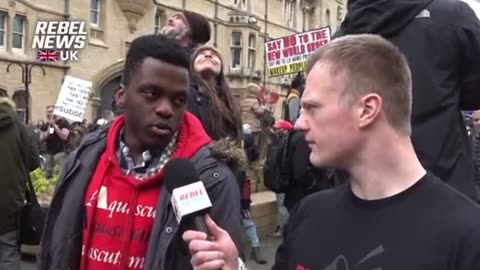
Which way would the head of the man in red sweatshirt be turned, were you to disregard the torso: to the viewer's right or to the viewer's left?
to the viewer's right

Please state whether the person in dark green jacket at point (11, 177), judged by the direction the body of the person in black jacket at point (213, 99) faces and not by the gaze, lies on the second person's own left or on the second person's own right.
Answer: on the second person's own right

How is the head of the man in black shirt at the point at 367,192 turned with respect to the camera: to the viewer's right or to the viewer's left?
to the viewer's left

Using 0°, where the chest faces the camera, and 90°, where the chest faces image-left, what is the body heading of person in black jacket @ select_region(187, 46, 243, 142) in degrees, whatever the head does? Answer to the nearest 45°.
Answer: approximately 45°

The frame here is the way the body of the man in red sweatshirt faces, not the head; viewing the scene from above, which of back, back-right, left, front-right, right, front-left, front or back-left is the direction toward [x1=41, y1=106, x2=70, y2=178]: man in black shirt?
back

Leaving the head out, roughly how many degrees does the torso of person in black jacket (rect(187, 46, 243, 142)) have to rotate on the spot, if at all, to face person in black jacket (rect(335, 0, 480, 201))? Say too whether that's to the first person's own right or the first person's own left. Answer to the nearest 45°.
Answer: approximately 90° to the first person's own left
